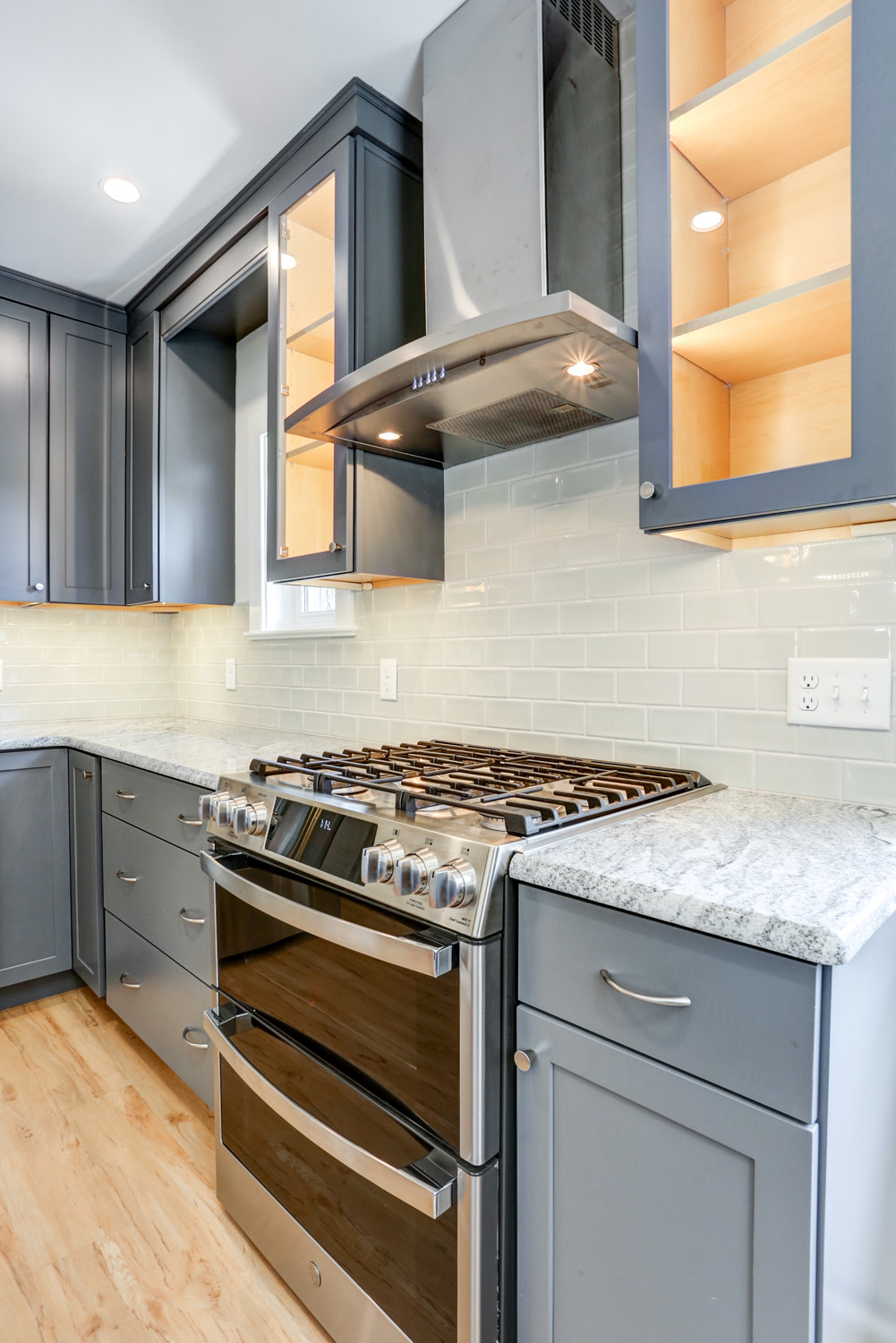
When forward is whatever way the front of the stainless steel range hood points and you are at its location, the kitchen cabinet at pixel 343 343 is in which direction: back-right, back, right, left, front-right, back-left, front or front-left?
right

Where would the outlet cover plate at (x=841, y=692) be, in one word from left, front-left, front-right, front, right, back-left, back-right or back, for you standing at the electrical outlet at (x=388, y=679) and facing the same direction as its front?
left

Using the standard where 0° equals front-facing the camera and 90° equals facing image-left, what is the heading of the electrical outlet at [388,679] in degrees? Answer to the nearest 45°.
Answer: approximately 45°

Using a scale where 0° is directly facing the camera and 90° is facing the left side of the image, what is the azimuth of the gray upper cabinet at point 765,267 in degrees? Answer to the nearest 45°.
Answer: approximately 45°

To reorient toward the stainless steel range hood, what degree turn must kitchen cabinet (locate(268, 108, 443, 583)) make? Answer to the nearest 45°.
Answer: approximately 90° to its left

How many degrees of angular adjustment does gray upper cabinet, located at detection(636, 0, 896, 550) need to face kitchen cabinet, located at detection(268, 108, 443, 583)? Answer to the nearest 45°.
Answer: approximately 45° to its right

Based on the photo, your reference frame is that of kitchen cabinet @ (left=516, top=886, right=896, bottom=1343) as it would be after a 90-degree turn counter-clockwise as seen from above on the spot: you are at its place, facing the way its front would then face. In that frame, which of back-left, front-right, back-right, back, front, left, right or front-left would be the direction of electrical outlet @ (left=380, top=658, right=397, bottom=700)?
back
